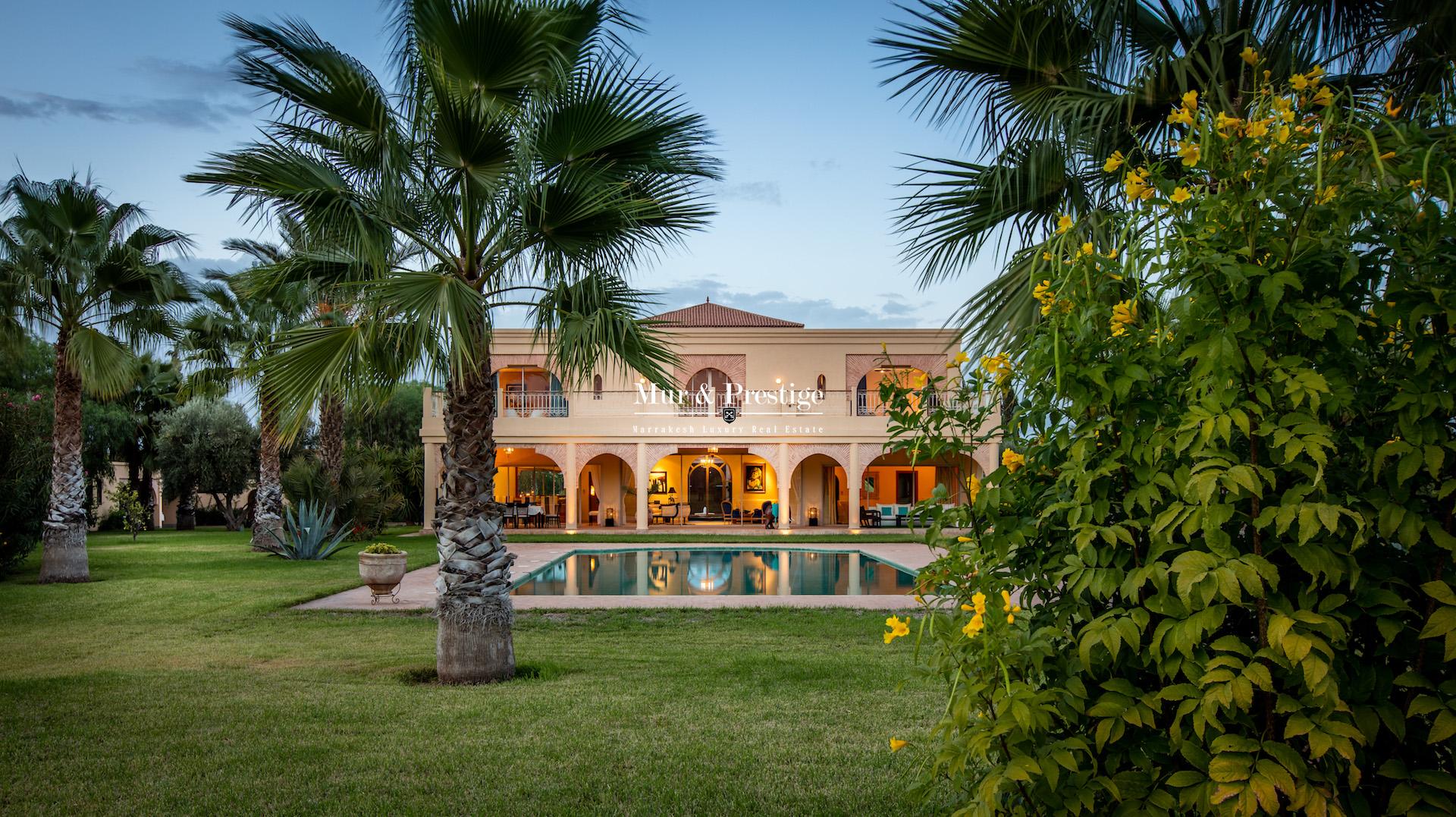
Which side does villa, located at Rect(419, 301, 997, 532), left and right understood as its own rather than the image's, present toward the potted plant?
front

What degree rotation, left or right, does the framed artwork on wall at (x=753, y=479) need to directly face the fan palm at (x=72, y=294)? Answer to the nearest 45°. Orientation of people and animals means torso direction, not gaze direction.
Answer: approximately 45° to its right

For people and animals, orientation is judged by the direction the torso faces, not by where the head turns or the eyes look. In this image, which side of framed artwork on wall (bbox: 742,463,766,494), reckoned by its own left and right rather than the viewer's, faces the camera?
front

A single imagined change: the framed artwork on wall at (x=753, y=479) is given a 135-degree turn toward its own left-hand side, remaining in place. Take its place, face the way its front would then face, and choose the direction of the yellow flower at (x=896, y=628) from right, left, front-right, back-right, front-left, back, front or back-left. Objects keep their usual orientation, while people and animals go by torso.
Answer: back-right

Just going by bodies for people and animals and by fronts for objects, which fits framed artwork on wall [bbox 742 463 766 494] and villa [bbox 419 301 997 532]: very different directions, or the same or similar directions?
same or similar directions

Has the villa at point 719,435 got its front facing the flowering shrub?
yes

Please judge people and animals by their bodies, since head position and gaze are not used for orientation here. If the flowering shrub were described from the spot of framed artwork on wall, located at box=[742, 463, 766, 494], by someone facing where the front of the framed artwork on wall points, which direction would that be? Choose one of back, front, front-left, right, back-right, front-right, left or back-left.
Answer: front

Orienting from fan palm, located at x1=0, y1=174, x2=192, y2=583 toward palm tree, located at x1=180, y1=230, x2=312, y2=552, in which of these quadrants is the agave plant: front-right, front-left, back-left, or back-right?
front-right

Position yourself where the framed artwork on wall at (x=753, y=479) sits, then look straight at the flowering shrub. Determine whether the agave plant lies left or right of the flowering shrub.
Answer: right

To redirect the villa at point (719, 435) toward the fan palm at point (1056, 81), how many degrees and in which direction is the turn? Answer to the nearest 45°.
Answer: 0° — it already faces it

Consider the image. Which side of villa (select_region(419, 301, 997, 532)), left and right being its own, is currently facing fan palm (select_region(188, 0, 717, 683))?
front

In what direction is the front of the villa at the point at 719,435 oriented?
toward the camera
